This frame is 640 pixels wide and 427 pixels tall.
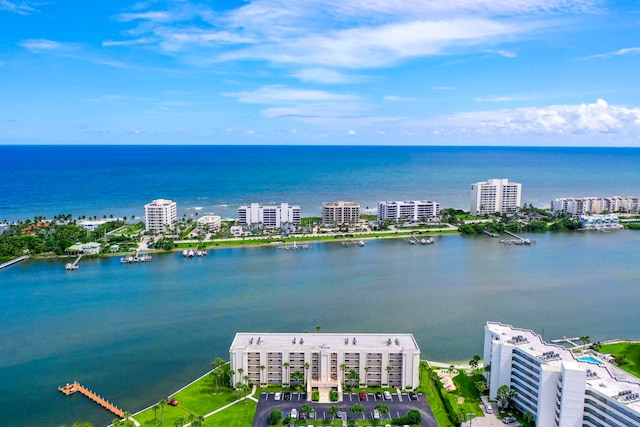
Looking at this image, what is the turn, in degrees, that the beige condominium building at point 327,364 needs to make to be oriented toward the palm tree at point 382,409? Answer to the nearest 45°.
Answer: approximately 45° to its left

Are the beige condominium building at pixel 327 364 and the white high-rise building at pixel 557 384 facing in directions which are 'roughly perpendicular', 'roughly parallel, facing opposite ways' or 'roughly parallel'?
roughly perpendicular

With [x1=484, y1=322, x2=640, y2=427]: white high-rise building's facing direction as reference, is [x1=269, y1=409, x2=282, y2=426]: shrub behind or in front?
in front

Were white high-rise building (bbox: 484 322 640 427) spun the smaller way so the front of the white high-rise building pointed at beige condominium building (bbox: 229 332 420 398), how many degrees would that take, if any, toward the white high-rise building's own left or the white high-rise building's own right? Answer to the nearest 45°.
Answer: approximately 45° to the white high-rise building's own right

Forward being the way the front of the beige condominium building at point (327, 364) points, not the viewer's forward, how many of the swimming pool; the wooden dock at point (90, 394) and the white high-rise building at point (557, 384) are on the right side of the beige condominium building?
1

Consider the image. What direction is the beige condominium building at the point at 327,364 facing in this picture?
toward the camera

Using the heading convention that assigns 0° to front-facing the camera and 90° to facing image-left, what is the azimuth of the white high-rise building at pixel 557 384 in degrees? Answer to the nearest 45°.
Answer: approximately 45°

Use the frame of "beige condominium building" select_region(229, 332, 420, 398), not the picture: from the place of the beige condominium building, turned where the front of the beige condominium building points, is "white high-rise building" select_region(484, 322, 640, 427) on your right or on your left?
on your left

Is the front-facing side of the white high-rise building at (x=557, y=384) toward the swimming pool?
no

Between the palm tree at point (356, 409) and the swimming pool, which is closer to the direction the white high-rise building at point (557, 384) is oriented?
the palm tree

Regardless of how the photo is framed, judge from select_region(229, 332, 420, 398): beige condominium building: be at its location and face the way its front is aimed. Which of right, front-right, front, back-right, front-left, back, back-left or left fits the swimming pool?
left

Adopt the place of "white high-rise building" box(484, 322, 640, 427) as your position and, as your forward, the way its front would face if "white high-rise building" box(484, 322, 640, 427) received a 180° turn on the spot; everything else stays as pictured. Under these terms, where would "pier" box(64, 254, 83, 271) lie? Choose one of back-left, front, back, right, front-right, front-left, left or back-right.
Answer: back-left

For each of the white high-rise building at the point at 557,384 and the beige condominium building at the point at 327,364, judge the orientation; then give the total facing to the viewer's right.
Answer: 0

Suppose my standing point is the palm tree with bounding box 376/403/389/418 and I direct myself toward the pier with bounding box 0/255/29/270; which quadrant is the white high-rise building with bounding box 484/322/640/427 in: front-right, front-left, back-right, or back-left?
back-right
